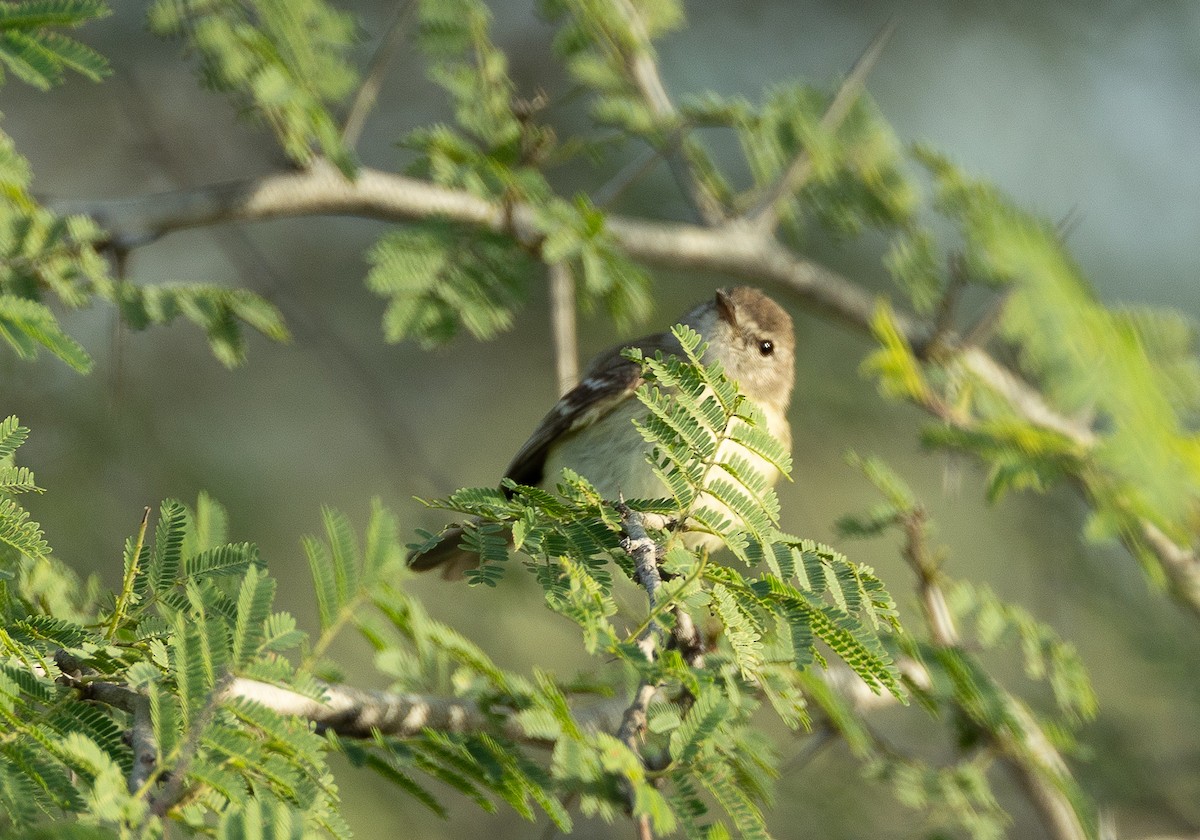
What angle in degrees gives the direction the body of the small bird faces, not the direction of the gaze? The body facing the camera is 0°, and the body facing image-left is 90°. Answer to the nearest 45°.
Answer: approximately 270°

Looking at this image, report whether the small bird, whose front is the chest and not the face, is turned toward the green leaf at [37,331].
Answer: no

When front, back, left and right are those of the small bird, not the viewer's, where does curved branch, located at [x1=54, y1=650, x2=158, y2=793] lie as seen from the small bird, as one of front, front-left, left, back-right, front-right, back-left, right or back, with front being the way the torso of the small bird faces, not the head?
right
